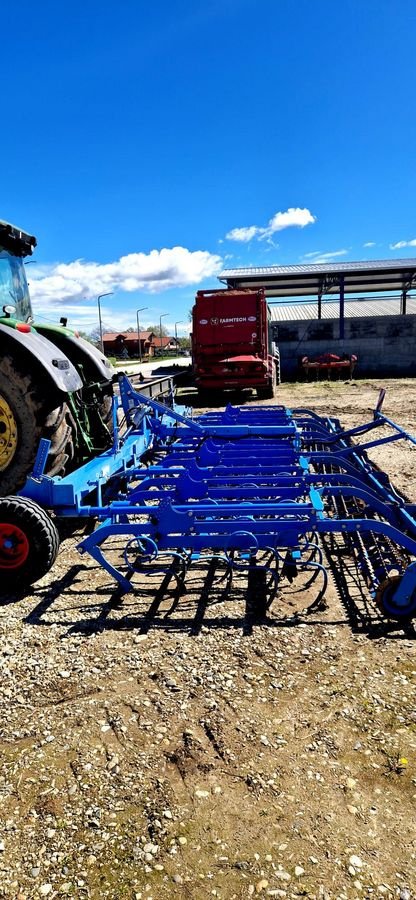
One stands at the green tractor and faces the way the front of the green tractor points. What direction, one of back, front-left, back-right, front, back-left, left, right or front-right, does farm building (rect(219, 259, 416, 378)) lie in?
right

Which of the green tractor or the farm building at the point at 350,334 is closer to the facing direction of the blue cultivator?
the green tractor

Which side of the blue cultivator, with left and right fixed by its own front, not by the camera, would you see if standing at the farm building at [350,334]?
right

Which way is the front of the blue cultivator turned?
to the viewer's left

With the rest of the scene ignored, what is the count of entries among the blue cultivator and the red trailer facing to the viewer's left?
1

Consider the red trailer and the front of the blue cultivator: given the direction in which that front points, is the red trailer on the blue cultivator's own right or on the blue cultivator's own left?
on the blue cultivator's own right

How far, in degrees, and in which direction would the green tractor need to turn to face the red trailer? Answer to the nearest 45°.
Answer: approximately 90° to its right

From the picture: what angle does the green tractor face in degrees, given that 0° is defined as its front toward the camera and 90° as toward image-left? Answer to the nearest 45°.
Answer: approximately 135°
